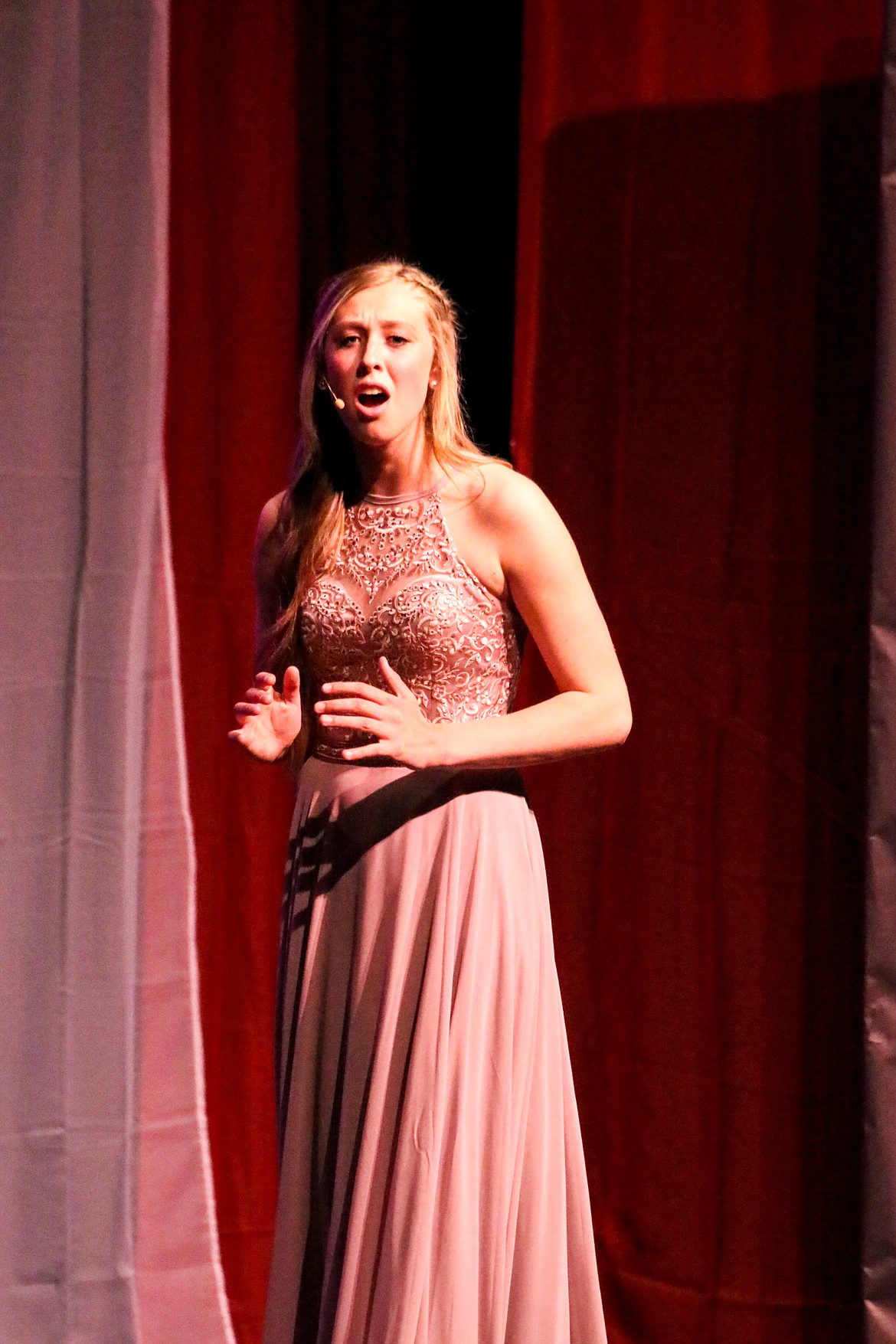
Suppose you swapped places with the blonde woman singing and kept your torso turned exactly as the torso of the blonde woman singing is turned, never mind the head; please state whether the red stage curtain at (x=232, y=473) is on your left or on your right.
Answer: on your right

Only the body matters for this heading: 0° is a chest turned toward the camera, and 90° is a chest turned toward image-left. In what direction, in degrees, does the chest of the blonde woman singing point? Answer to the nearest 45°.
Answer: approximately 45°

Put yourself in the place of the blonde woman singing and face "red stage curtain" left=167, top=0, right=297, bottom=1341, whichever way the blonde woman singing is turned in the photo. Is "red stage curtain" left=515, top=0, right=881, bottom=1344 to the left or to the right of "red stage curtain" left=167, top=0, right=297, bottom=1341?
right

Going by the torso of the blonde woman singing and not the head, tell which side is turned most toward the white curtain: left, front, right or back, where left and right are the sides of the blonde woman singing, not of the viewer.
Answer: right

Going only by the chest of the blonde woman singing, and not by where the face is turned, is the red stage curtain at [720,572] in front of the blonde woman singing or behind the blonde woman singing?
behind
